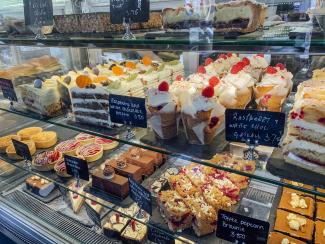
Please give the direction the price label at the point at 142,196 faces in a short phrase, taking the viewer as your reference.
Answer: facing the viewer and to the left of the viewer

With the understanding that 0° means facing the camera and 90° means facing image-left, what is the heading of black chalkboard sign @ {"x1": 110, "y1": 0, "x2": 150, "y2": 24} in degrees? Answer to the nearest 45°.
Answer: approximately 0°

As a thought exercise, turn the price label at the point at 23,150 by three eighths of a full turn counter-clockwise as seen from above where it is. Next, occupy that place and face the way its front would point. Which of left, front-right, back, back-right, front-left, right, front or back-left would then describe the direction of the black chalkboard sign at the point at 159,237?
front-right

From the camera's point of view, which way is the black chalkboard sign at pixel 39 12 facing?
toward the camera

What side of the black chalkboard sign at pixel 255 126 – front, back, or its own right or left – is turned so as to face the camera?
front

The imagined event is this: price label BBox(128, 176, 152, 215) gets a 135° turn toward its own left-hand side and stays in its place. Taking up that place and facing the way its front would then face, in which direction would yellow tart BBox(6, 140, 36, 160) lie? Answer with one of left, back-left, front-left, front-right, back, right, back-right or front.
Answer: back-left

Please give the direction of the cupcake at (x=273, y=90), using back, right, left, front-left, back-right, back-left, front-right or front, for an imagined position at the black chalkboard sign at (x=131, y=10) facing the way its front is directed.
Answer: left

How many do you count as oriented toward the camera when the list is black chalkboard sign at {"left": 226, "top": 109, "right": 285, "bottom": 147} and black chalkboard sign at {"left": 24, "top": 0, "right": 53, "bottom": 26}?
2
